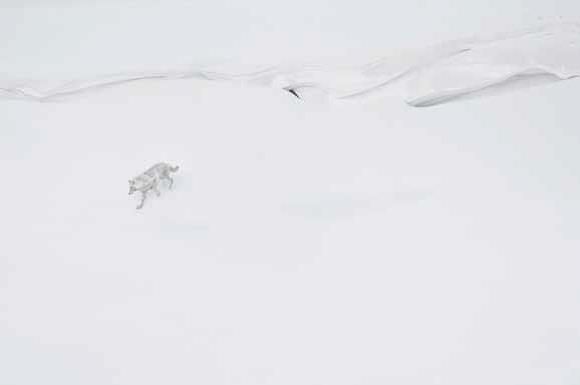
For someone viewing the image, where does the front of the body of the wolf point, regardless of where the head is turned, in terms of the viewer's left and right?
facing the viewer and to the left of the viewer
